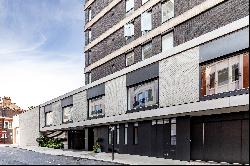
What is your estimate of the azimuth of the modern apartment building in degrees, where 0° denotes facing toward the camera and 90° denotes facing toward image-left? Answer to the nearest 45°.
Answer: approximately 45°
